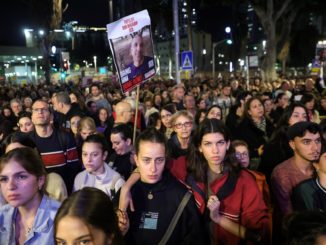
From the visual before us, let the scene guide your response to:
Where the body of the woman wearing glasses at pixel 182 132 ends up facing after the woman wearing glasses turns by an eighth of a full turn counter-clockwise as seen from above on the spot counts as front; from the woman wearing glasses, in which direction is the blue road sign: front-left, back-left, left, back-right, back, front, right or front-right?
back-left

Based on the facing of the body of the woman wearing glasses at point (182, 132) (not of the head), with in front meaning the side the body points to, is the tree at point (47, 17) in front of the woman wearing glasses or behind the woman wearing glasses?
behind

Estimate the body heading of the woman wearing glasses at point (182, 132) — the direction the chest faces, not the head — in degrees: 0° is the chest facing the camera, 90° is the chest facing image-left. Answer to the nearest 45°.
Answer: approximately 0°

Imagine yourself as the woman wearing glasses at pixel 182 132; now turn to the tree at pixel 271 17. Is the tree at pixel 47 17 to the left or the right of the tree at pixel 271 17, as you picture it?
left

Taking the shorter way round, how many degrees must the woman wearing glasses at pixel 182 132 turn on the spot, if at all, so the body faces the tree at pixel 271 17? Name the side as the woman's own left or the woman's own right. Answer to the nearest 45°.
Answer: approximately 180°
